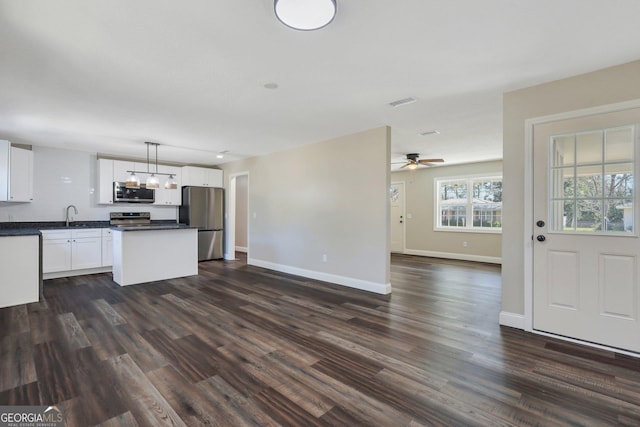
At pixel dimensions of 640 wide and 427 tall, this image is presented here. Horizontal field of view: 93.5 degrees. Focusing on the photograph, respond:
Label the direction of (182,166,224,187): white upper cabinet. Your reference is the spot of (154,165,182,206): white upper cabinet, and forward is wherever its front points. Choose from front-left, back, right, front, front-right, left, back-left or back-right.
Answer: left

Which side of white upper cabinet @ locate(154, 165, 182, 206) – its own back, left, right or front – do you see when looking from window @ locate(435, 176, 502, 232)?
left

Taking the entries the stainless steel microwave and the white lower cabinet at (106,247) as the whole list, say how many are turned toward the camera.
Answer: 2

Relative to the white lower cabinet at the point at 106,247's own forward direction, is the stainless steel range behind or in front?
behind

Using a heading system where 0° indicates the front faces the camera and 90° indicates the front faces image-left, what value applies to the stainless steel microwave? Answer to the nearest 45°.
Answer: approximately 0°

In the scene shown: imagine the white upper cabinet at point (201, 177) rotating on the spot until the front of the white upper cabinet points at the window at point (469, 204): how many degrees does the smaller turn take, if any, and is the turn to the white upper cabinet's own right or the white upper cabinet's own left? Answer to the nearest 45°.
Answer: approximately 45° to the white upper cabinet's own left
